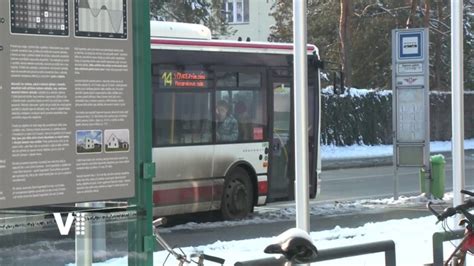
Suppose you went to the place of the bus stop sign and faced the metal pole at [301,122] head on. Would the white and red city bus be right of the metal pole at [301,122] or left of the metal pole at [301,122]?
right

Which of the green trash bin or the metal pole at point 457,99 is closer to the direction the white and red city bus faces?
the green trash bin

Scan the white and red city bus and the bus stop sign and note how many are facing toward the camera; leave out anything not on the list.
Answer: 1

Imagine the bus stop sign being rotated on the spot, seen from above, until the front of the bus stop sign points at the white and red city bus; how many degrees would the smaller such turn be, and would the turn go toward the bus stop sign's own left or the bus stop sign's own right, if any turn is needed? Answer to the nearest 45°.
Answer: approximately 45° to the bus stop sign's own right

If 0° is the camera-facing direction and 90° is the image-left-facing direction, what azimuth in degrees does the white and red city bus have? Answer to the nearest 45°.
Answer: approximately 225°

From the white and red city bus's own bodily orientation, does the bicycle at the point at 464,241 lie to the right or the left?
on its right

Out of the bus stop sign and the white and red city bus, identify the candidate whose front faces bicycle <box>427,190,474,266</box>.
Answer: the bus stop sign

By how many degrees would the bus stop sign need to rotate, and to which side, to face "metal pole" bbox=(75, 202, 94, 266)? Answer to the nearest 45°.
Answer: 0° — it already faces it

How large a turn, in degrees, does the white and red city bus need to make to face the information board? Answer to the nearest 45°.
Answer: approximately 135° to its right

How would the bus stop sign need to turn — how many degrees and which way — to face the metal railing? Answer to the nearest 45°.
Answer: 0° — it already faces it
